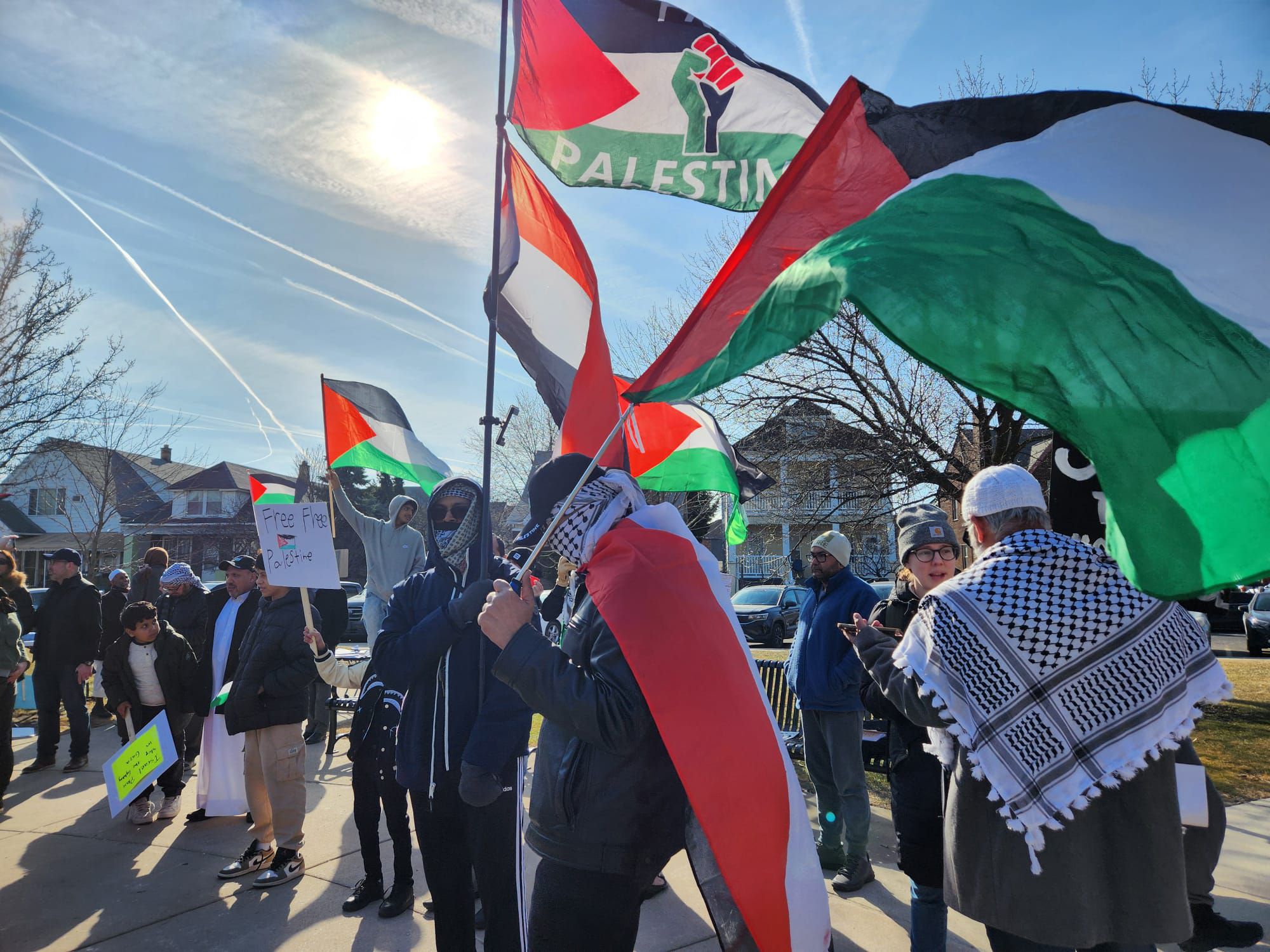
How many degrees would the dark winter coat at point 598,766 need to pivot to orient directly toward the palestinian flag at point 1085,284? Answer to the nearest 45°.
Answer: approximately 180°

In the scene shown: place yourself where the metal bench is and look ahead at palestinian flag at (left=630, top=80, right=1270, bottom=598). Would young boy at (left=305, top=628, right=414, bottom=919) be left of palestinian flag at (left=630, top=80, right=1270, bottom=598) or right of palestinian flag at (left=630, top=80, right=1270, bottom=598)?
right

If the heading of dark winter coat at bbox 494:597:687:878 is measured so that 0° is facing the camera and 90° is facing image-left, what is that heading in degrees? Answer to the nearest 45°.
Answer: approximately 90°

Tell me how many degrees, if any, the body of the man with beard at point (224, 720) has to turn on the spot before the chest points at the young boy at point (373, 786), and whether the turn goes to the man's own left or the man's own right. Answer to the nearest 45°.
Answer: approximately 45° to the man's own left

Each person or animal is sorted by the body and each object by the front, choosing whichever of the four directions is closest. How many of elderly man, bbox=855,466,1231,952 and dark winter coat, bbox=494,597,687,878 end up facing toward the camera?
0

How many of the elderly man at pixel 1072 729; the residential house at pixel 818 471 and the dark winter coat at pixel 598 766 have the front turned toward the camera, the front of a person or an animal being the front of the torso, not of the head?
1

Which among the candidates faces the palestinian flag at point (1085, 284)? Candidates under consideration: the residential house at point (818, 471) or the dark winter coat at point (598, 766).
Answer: the residential house

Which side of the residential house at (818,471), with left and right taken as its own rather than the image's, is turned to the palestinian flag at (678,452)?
front

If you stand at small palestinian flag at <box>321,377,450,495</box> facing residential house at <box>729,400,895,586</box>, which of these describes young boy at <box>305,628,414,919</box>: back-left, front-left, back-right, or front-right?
back-right

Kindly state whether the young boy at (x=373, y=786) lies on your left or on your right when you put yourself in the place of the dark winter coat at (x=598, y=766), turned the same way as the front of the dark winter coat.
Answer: on your right

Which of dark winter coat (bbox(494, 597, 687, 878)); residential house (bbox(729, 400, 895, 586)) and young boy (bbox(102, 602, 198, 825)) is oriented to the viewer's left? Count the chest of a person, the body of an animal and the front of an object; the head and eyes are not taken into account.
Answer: the dark winter coat

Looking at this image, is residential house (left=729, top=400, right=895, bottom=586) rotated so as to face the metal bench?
yes

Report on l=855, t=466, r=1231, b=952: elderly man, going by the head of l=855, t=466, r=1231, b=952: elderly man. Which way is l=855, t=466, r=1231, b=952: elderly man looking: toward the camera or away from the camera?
away from the camera
